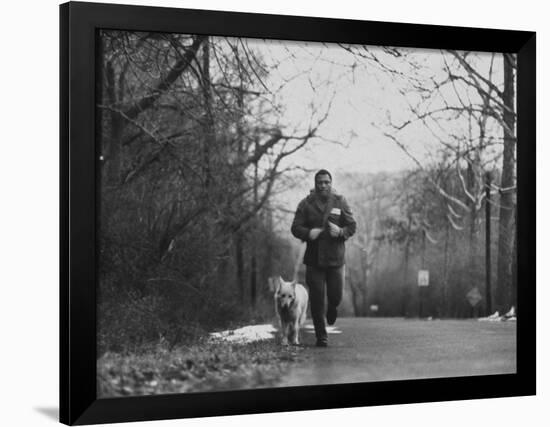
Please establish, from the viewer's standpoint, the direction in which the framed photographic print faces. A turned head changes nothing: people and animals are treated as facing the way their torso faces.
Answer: facing the viewer and to the right of the viewer
